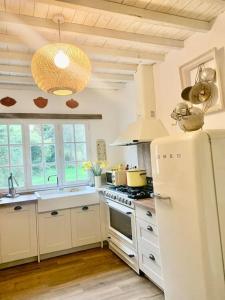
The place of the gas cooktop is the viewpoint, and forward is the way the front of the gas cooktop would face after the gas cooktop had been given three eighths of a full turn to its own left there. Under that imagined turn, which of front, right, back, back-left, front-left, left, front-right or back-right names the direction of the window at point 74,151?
back-left

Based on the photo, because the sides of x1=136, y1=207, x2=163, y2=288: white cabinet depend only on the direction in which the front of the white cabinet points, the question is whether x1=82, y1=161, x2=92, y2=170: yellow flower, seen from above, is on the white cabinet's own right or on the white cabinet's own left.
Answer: on the white cabinet's own right

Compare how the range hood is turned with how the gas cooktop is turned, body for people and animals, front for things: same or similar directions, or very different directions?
same or similar directions

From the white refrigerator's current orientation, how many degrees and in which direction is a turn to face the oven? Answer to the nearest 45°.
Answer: approximately 90° to its right

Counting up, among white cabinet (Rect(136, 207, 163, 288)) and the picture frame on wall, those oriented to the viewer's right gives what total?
0

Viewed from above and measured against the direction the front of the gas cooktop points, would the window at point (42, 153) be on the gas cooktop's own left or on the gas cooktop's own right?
on the gas cooktop's own right

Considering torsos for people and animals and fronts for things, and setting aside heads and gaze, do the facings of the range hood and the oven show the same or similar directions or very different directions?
same or similar directions

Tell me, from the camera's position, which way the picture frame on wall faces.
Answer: facing the viewer and to the left of the viewer

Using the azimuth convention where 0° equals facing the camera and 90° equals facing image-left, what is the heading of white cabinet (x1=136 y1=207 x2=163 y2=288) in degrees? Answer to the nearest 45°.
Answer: approximately 45°

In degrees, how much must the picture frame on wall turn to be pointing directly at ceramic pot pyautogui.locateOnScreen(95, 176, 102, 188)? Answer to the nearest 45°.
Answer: approximately 90° to its right

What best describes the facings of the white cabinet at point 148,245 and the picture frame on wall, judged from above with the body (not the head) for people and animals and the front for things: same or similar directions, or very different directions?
same or similar directions
